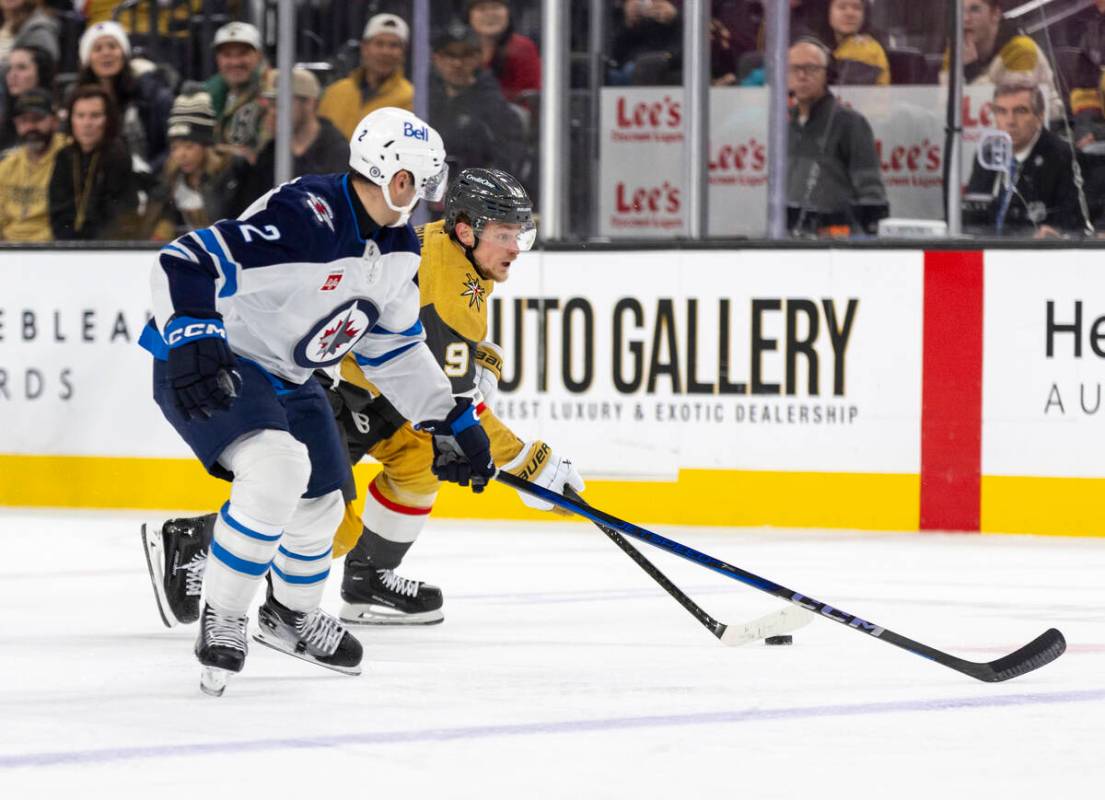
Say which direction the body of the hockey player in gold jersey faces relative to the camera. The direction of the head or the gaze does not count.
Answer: to the viewer's right

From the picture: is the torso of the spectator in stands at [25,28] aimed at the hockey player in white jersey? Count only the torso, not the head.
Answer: yes

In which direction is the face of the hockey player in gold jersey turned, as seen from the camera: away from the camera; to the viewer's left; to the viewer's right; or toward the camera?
to the viewer's right

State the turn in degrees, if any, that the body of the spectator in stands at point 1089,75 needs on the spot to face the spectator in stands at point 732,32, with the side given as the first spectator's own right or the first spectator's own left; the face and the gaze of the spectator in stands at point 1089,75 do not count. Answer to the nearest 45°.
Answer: approximately 90° to the first spectator's own right

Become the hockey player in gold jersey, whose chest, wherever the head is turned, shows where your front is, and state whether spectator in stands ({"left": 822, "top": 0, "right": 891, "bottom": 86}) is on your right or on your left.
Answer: on your left

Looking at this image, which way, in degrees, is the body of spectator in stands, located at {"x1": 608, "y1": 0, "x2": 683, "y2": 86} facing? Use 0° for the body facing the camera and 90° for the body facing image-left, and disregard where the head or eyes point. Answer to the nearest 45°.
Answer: approximately 0°

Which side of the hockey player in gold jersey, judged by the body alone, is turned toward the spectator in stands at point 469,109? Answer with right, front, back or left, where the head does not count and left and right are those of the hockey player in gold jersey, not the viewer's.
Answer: left

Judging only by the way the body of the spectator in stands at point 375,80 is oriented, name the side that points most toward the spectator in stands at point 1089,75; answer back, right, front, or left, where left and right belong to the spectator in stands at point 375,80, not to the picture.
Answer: left

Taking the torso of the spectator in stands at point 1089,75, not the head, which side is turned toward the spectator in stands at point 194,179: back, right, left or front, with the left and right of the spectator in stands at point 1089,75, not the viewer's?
right

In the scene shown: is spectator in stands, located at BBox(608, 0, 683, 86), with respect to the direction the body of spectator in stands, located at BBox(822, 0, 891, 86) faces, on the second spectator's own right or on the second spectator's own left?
on the second spectator's own right

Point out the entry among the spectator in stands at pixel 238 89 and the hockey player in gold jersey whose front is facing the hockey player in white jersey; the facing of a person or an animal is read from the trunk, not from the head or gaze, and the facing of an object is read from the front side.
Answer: the spectator in stands

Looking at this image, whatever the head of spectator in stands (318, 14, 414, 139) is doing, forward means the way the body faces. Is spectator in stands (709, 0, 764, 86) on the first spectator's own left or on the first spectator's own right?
on the first spectator's own left
